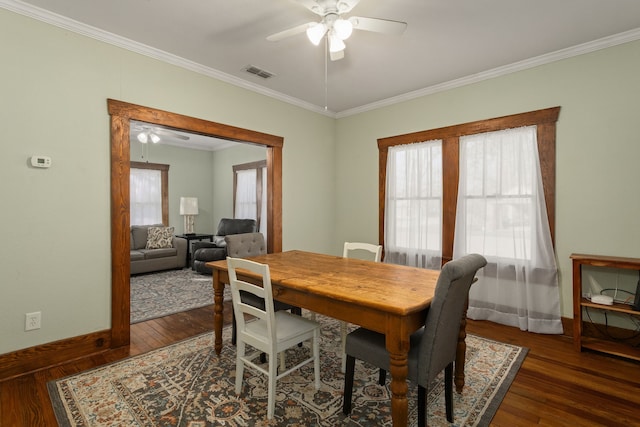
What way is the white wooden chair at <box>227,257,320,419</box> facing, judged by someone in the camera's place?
facing away from the viewer and to the right of the viewer

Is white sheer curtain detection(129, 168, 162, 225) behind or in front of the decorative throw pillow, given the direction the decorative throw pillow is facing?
behind

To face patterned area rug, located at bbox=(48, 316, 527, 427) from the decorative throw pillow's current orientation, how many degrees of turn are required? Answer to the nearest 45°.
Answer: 0° — it already faces it

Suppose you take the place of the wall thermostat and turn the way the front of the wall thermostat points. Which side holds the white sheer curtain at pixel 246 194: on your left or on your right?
on your left

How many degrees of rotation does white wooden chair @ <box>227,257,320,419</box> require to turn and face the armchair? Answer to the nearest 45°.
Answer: approximately 45° to its left

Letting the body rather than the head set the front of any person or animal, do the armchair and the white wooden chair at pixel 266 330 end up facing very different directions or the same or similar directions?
very different directions
